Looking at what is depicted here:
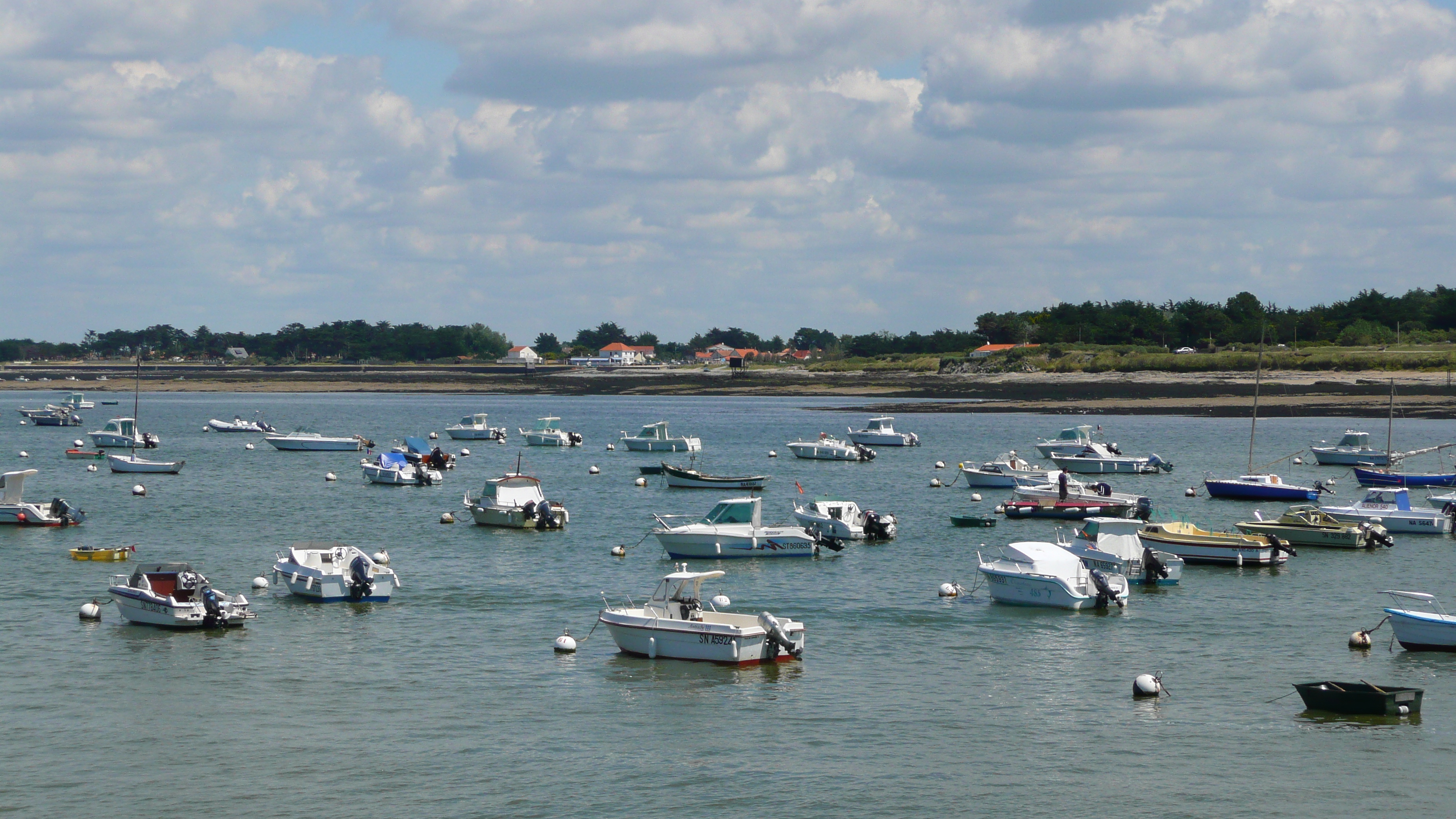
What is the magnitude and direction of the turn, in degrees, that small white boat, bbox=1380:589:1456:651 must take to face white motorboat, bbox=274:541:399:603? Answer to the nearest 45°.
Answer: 0° — it already faces it

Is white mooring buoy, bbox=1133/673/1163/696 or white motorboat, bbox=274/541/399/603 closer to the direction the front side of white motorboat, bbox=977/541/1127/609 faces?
the white motorboat

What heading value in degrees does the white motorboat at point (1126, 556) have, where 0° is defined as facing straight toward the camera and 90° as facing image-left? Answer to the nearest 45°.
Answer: approximately 135°

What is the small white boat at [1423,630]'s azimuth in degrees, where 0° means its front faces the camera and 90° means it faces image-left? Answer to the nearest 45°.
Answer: approximately 90°

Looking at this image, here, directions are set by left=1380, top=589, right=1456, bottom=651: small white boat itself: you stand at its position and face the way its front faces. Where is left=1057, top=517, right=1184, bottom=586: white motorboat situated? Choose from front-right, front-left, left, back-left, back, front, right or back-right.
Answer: front-right

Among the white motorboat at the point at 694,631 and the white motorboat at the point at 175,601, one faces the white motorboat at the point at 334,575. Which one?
the white motorboat at the point at 694,631

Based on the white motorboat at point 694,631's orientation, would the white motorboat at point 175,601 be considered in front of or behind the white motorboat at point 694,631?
in front

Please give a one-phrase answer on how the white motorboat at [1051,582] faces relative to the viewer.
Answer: facing away from the viewer and to the left of the viewer

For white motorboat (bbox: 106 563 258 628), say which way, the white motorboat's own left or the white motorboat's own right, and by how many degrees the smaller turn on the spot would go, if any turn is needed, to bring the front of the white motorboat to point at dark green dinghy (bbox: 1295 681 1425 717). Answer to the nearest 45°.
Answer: approximately 180°

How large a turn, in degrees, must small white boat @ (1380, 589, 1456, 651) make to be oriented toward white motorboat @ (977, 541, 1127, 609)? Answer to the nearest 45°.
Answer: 0° — it already faces it

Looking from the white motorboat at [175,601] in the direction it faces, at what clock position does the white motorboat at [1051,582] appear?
the white motorboat at [1051,582] is roughly at 5 o'clock from the white motorboat at [175,601].

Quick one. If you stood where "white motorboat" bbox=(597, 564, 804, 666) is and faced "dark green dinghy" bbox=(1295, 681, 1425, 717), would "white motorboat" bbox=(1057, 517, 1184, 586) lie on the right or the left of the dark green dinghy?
left
